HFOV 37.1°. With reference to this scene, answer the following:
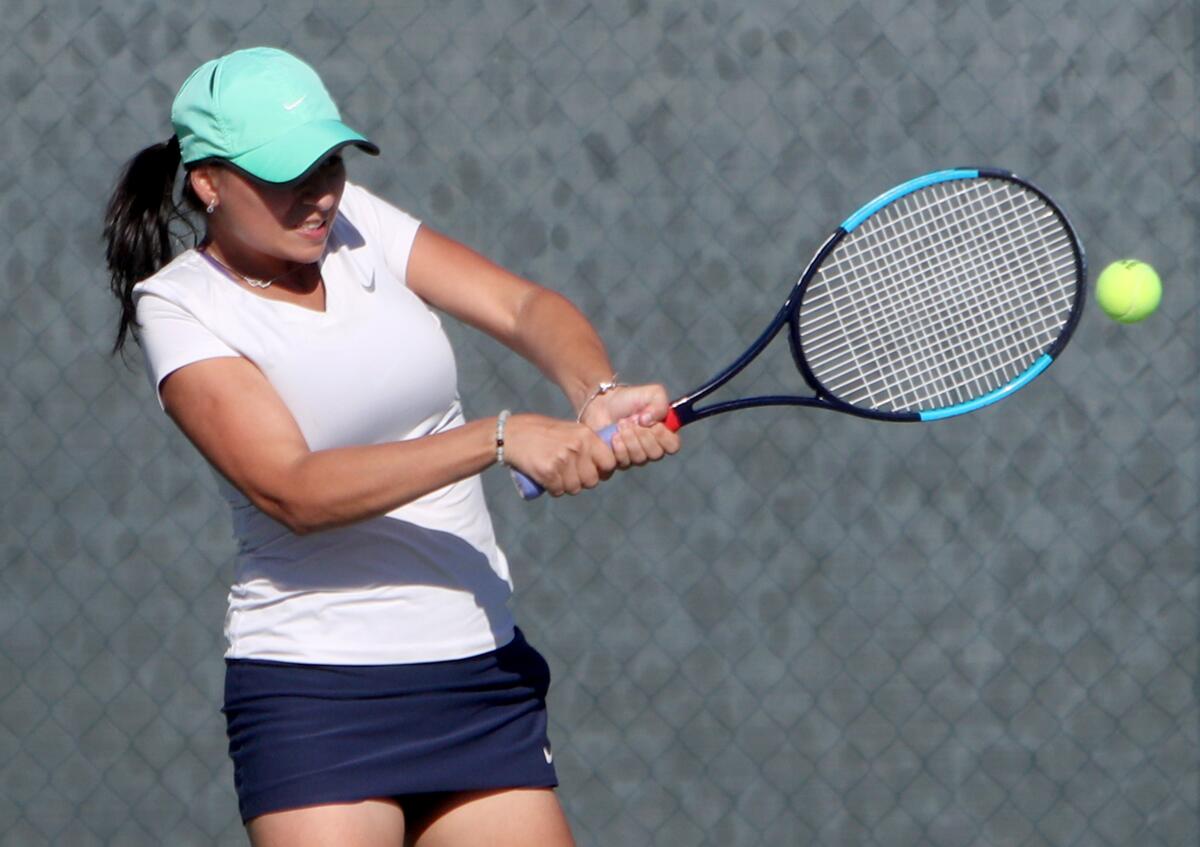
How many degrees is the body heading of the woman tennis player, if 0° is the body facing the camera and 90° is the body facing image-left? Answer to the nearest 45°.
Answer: approximately 315°

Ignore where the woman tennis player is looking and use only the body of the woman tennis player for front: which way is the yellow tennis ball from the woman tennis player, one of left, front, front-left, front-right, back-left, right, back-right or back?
left
